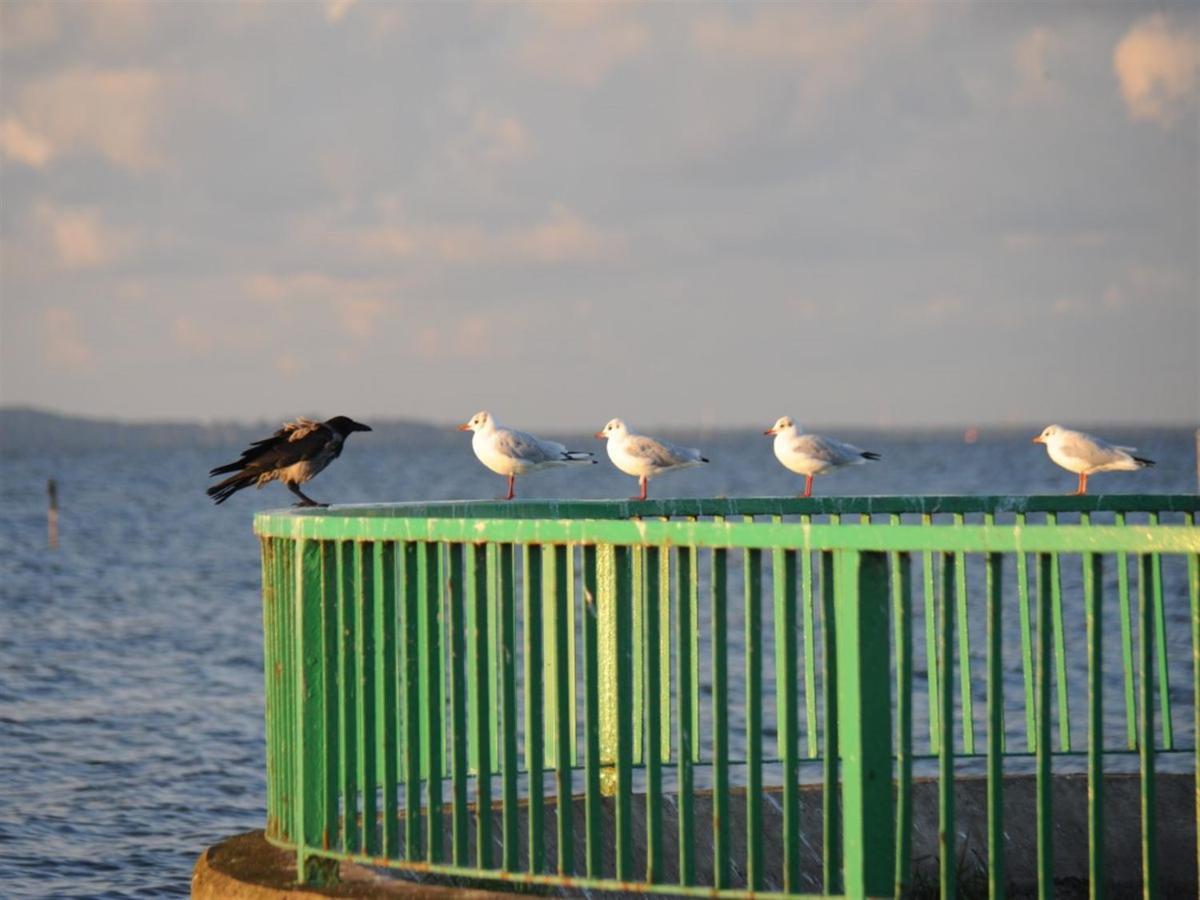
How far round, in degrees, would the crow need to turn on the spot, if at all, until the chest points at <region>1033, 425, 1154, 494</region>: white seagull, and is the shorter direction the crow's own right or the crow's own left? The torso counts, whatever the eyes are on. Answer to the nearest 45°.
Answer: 0° — it already faces it

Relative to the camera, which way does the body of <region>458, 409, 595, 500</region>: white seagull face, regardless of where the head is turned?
to the viewer's left

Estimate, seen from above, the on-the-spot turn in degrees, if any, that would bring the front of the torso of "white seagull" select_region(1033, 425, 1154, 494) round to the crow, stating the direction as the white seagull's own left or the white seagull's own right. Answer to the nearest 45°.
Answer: approximately 45° to the white seagull's own left

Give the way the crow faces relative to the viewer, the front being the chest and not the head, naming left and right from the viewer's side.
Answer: facing to the right of the viewer

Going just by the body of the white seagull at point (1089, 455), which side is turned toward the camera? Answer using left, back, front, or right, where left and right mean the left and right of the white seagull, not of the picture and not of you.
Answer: left

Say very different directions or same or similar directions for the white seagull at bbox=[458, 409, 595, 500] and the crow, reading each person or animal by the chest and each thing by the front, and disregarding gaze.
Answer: very different directions

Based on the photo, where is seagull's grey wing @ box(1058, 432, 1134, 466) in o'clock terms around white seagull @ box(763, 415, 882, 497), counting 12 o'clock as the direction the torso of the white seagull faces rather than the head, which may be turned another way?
The seagull's grey wing is roughly at 6 o'clock from the white seagull.

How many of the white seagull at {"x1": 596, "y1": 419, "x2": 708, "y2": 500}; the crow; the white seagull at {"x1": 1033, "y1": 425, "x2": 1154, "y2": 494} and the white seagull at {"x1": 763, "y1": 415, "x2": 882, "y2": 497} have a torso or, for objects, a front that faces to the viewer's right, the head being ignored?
1

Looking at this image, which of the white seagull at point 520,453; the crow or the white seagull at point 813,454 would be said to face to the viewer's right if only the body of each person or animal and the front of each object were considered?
the crow

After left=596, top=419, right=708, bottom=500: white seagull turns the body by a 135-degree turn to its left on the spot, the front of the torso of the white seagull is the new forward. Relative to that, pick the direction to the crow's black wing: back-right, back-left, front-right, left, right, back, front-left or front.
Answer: right

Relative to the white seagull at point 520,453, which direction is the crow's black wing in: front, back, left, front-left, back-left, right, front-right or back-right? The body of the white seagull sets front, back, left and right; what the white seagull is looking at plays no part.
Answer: front-left
